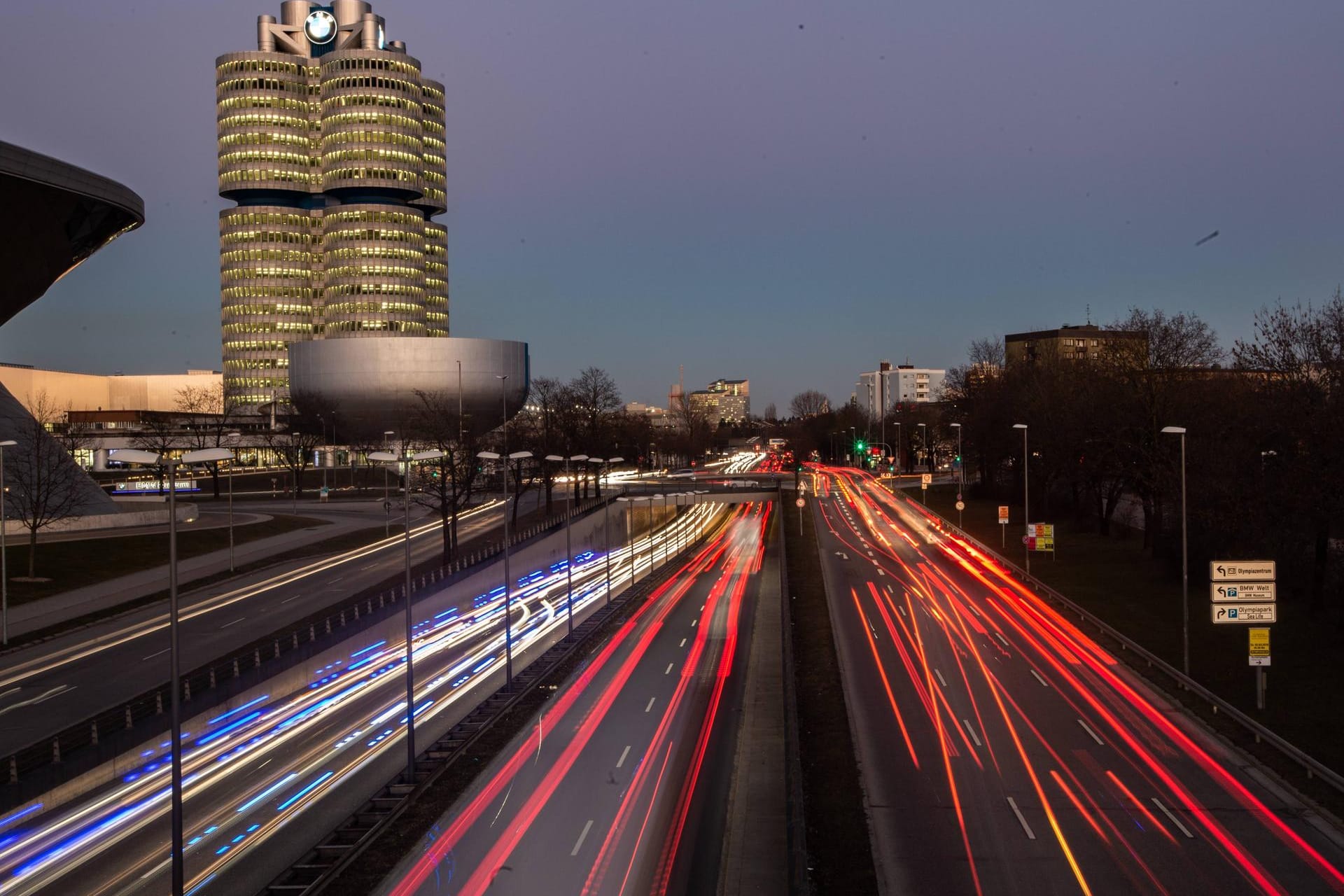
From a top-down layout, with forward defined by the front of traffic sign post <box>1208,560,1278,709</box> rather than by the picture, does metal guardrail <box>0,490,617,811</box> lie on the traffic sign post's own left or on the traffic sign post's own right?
on the traffic sign post's own right

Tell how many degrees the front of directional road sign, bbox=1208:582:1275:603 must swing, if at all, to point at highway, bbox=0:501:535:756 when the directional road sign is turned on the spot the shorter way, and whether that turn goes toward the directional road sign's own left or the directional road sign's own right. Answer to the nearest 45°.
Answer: approximately 90° to the directional road sign's own right

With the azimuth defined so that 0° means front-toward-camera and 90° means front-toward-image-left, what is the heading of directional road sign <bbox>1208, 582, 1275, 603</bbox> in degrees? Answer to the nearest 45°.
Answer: approximately 0°

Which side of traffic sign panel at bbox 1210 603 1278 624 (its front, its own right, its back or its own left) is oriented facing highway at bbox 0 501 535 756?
right

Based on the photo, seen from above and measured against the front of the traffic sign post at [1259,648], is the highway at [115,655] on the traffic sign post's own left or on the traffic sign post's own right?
on the traffic sign post's own right
